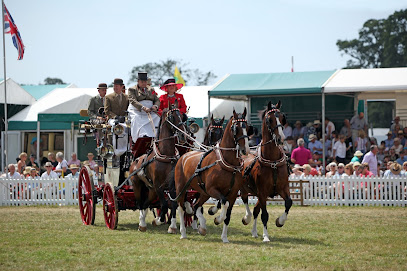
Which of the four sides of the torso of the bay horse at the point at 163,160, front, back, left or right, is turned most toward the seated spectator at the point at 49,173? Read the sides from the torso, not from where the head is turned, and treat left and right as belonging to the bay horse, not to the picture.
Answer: back

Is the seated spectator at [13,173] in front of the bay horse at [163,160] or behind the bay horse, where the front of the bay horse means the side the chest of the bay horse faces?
behind

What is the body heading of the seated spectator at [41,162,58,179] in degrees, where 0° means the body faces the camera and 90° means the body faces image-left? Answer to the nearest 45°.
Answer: approximately 0°

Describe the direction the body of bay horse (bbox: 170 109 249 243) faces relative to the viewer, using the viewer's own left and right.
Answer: facing the viewer and to the right of the viewer

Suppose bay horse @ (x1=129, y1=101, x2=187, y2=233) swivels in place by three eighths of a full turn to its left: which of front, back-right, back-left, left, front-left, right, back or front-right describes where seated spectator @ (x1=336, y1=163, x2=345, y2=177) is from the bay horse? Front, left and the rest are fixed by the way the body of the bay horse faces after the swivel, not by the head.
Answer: front-right

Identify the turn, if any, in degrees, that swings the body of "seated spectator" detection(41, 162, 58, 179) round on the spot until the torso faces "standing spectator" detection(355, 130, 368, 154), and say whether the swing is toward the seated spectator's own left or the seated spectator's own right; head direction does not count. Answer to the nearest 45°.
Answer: approximately 90° to the seated spectator's own left

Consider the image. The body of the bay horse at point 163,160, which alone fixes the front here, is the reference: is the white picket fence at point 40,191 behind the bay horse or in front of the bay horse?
behind

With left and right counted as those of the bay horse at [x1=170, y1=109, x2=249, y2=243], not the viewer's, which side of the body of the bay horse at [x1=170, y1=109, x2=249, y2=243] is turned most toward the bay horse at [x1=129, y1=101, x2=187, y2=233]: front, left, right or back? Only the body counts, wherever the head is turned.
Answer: back
